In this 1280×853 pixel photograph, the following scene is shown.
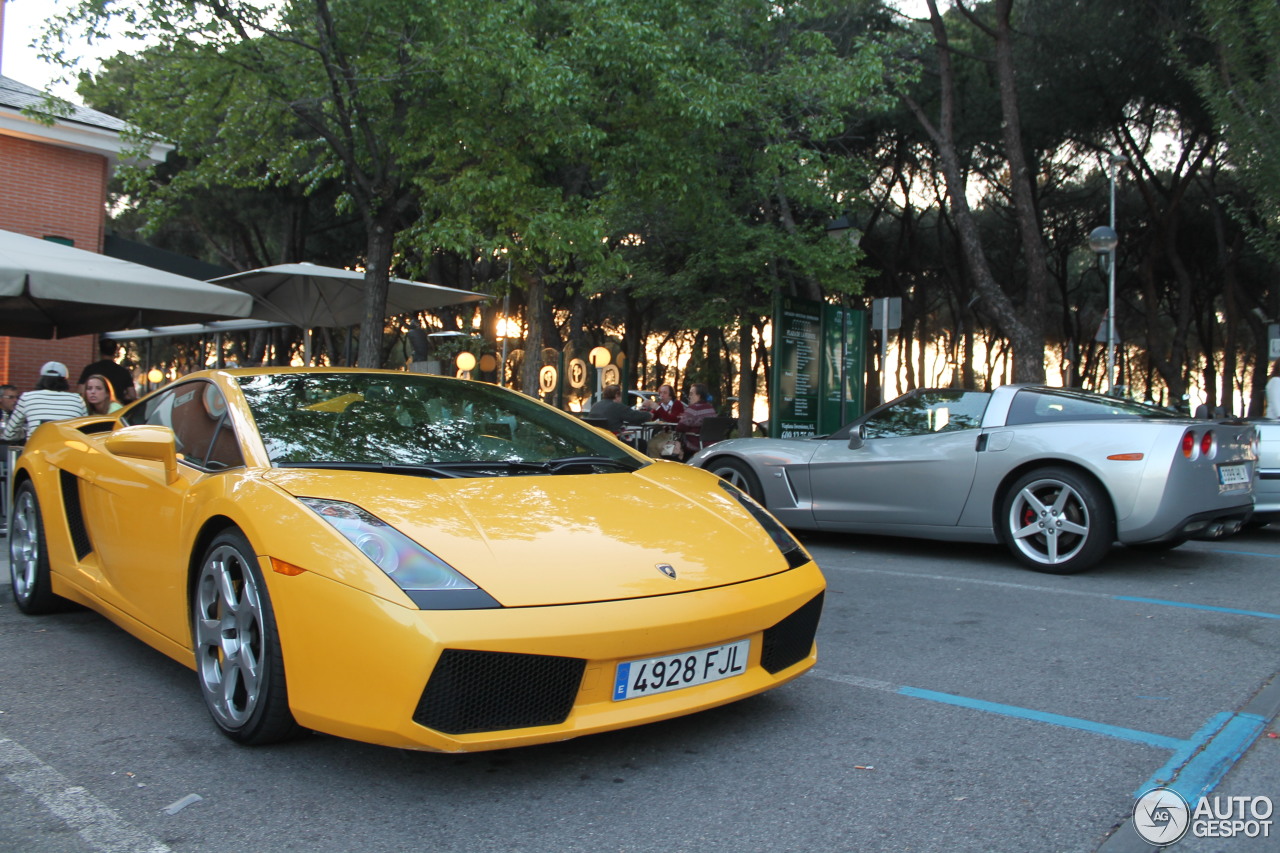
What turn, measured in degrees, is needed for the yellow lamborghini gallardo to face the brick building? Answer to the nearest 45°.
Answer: approximately 135° to its left

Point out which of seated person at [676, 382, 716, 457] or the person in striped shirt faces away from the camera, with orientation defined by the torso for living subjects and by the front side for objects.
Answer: the person in striped shirt

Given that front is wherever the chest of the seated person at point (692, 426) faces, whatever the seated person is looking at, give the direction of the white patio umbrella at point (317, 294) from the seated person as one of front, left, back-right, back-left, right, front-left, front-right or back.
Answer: front

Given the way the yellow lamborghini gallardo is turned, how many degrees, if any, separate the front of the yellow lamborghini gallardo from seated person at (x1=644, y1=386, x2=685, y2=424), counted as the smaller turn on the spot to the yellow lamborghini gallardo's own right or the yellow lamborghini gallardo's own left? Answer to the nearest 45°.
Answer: approximately 135° to the yellow lamborghini gallardo's own left

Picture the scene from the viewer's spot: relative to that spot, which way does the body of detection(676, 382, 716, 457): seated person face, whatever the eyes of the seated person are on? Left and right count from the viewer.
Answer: facing to the left of the viewer

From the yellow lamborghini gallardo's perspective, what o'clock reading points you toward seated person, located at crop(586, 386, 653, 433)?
The seated person is roughly at 8 o'clock from the yellow lamborghini gallardo.

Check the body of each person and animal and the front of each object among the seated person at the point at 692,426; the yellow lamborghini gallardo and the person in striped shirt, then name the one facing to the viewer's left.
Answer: the seated person

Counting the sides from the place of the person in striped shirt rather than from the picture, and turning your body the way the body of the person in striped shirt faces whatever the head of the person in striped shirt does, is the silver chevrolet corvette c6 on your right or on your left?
on your right

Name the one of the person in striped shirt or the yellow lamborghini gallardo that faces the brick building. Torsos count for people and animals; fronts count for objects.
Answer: the person in striped shirt

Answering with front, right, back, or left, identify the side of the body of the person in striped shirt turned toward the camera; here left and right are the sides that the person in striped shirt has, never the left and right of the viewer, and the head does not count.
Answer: back

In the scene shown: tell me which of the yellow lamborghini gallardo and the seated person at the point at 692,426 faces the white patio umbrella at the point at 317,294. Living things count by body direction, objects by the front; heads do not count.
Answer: the seated person

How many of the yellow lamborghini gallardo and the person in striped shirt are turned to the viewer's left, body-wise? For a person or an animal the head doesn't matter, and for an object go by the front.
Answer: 0

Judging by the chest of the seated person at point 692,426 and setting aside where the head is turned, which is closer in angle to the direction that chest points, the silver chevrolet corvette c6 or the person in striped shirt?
the person in striped shirt

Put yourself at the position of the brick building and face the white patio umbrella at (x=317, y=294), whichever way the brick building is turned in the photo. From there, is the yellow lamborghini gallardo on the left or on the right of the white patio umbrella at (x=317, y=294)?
right

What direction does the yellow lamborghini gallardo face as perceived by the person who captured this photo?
facing the viewer and to the right of the viewer

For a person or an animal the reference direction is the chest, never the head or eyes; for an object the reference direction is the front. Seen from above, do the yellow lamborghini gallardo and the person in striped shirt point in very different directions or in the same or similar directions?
very different directions

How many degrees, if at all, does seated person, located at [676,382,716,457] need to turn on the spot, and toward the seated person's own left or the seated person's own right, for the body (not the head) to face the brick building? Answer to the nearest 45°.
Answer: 0° — they already face it
